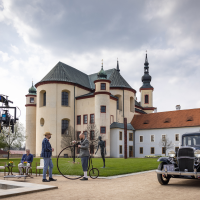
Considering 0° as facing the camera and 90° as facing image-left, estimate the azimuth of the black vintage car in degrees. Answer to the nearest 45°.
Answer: approximately 45°
